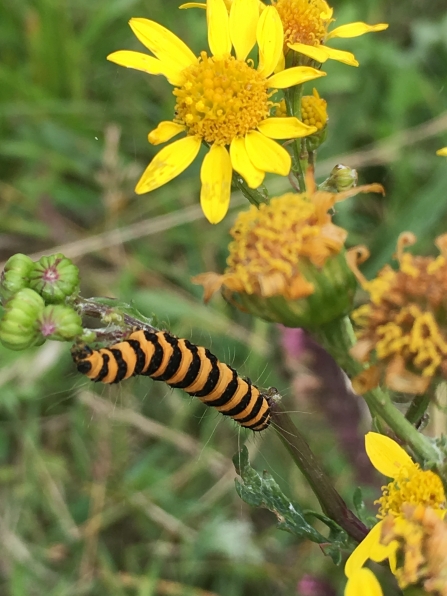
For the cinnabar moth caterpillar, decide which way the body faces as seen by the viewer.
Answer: to the viewer's left
